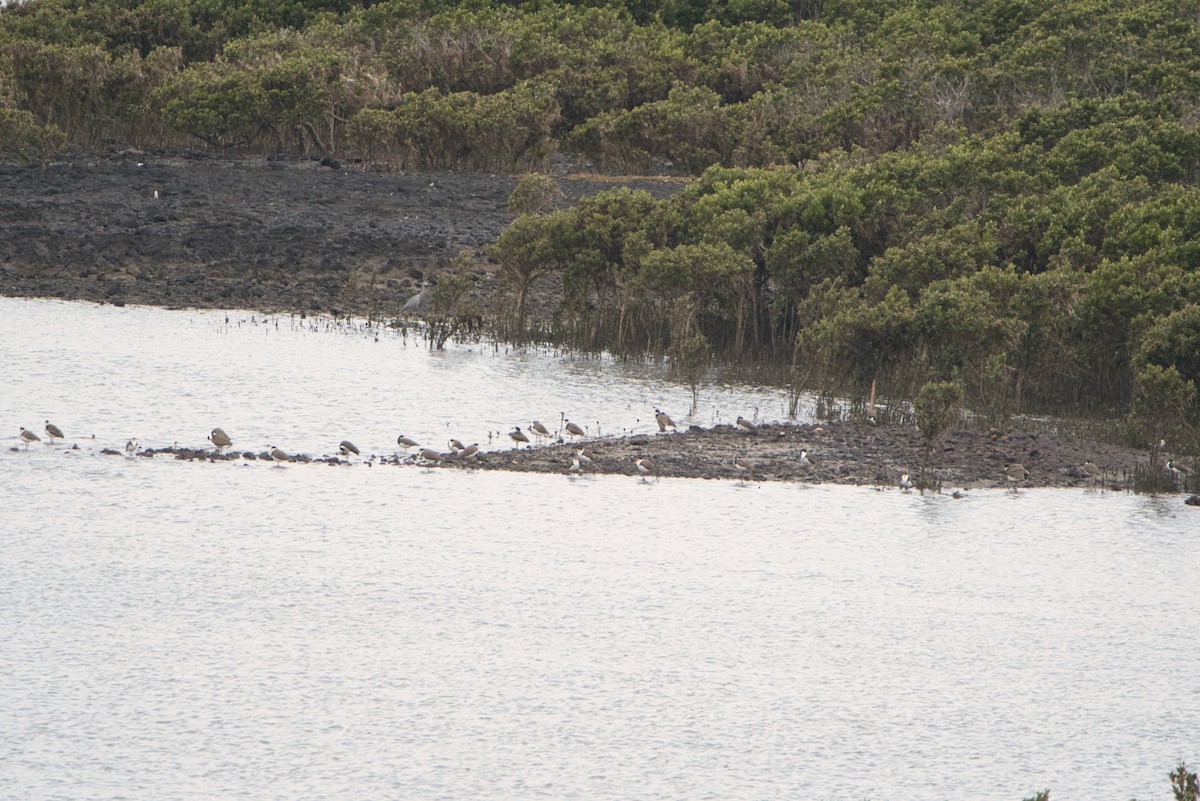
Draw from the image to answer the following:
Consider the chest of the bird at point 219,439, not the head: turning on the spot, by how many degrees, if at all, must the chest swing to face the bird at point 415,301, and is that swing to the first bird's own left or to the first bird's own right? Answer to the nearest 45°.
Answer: approximately 90° to the first bird's own right

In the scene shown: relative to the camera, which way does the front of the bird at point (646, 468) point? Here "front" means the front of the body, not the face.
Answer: to the viewer's left

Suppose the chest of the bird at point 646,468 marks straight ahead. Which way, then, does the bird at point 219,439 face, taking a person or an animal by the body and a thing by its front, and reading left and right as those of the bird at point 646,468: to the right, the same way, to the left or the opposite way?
the same way

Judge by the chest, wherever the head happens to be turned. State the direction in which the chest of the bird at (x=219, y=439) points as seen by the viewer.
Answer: to the viewer's left

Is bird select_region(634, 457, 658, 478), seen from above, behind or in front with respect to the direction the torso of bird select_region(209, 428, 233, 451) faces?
behind

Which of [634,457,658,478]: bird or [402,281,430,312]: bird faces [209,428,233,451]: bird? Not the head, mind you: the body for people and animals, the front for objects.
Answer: [634,457,658,478]: bird

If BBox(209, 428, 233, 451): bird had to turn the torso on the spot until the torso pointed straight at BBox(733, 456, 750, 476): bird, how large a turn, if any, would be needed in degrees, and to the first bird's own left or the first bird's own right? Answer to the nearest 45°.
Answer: approximately 180°

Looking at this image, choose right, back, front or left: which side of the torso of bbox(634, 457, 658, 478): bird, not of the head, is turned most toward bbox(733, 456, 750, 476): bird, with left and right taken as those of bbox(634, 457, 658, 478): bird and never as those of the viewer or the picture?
back
